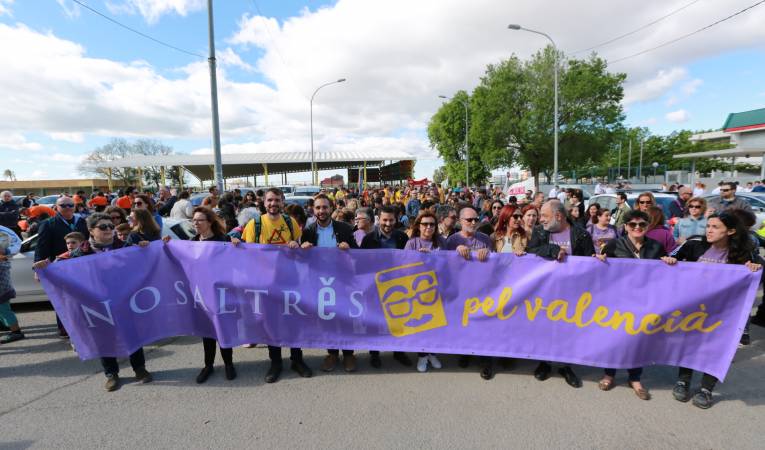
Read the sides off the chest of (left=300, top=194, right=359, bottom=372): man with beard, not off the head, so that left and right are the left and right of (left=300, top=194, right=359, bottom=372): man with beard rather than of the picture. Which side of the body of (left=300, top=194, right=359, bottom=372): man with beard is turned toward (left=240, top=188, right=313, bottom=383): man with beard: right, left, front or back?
right

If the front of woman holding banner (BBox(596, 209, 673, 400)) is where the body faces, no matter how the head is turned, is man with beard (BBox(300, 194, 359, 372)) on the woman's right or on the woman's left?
on the woman's right

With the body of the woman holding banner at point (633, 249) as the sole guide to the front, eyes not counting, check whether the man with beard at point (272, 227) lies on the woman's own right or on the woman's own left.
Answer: on the woman's own right

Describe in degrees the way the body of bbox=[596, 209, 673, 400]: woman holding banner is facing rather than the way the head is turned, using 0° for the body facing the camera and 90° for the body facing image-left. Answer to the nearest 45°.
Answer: approximately 0°

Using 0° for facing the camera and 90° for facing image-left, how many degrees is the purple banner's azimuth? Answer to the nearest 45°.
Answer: approximately 0°
